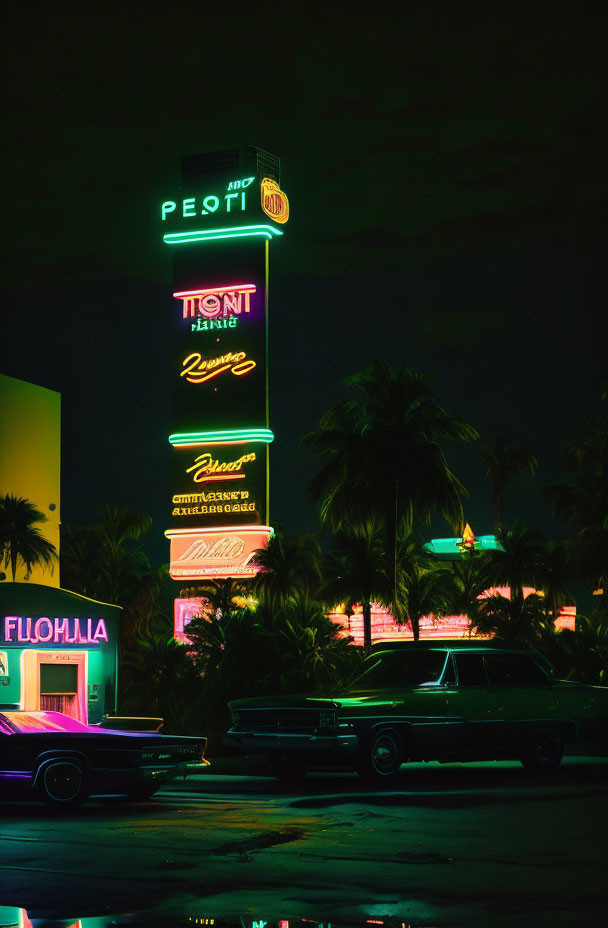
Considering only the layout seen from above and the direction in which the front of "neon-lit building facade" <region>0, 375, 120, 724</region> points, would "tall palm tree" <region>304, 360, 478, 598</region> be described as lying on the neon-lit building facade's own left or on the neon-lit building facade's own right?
on the neon-lit building facade's own left

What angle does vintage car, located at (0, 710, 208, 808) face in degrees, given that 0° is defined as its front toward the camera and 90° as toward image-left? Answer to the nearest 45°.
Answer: approximately 315°

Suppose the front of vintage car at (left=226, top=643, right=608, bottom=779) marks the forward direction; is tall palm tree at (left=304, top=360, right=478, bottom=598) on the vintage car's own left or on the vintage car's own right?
on the vintage car's own right

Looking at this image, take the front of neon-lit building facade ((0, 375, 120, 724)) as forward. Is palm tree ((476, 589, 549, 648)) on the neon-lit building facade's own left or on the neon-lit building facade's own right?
on the neon-lit building facade's own left

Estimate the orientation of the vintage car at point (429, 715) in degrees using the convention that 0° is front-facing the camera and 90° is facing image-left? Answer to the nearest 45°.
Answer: approximately 45°

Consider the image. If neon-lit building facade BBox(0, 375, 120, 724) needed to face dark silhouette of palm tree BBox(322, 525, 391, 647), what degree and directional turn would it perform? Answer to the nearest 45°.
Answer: approximately 135° to its left

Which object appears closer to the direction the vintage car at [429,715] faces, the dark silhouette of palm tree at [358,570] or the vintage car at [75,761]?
the vintage car

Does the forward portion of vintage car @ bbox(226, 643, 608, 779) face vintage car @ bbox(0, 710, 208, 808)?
yes

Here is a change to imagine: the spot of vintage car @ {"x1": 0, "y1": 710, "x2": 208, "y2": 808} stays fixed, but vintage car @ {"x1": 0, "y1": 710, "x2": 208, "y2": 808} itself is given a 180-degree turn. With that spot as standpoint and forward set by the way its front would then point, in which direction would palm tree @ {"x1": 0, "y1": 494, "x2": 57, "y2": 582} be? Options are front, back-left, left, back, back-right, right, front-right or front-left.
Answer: front-right

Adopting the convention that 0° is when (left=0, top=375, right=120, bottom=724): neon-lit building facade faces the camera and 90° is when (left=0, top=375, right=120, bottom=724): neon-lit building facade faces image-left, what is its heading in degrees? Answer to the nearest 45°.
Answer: approximately 0°

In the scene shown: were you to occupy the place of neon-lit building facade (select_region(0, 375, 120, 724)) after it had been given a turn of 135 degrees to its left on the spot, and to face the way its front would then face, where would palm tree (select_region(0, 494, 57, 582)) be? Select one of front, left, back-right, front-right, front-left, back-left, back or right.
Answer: front-left
